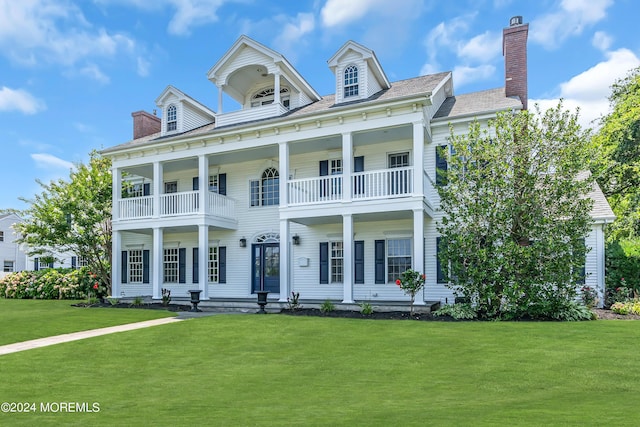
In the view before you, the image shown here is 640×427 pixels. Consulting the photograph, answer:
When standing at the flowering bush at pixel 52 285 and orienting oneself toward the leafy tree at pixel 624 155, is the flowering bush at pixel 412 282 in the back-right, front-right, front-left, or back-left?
front-right

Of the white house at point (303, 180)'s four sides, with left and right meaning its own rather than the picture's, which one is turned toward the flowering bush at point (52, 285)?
right

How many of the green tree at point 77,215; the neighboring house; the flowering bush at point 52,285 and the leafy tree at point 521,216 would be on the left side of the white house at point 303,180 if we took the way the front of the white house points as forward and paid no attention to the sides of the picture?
1

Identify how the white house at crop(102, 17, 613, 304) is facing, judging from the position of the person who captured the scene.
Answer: facing the viewer and to the left of the viewer

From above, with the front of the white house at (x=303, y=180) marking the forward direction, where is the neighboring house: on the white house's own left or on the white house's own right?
on the white house's own right
